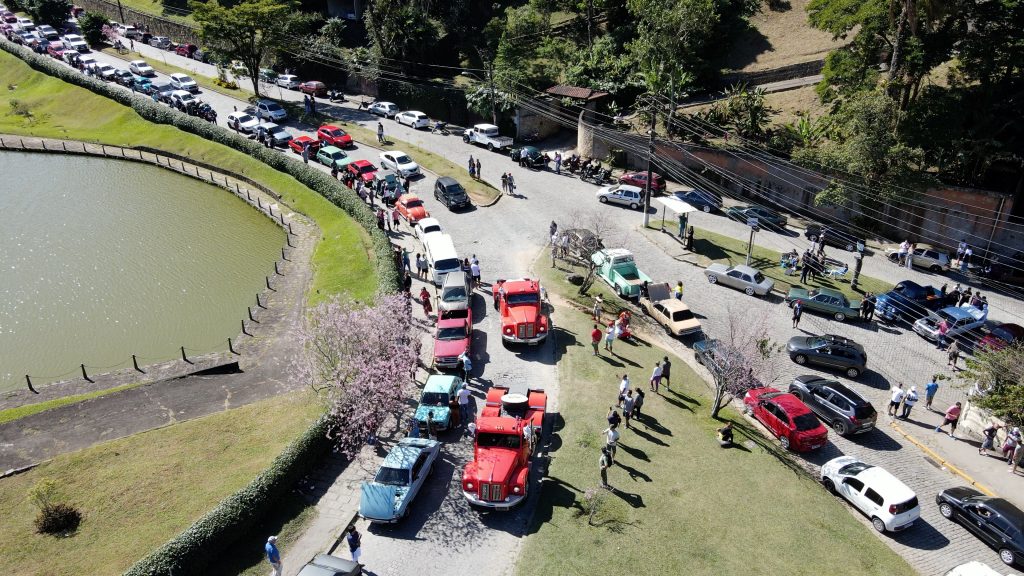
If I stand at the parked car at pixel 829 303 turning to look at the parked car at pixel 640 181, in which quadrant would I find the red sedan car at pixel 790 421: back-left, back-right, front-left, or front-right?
back-left

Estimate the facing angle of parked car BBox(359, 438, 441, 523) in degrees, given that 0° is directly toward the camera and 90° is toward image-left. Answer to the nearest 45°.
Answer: approximately 45°

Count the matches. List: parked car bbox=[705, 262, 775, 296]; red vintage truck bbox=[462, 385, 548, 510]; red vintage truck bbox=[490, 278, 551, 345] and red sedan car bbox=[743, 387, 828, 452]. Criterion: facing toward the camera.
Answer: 2

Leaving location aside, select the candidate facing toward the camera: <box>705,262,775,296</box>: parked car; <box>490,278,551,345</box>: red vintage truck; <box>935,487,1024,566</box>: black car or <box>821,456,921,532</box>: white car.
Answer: the red vintage truck

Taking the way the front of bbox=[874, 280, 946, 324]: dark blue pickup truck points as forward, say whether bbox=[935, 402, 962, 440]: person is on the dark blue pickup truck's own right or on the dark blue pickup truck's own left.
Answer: on the dark blue pickup truck's own left

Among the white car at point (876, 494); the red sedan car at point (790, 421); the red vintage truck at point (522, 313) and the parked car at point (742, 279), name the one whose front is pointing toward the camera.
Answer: the red vintage truck

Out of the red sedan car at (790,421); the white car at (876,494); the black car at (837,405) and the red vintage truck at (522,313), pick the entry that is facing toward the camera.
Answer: the red vintage truck

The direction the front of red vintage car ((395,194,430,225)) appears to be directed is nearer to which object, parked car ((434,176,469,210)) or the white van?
the white van
